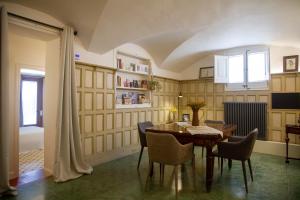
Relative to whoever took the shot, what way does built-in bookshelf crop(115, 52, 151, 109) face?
facing the viewer and to the right of the viewer

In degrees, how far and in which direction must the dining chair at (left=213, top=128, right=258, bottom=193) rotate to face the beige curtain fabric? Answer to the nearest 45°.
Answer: approximately 45° to its left

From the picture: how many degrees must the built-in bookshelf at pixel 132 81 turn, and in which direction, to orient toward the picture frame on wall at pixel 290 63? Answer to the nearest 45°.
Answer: approximately 45° to its left

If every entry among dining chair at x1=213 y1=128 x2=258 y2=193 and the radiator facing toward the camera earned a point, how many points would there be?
1

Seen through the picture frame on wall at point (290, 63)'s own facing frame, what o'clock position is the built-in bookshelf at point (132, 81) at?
The built-in bookshelf is roughly at 2 o'clock from the picture frame on wall.

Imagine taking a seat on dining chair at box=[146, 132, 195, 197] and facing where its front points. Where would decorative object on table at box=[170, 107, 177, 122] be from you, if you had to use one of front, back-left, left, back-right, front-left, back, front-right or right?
front-left

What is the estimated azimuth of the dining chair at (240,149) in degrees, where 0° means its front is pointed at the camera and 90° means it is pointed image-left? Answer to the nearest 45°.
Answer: approximately 135°

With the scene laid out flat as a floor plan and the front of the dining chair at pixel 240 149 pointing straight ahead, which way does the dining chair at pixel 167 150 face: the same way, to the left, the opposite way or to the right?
to the right

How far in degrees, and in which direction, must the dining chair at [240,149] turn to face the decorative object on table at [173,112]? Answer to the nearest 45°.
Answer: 0° — it already faces it

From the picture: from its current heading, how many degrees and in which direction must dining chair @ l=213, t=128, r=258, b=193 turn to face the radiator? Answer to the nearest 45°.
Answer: approximately 45° to its right

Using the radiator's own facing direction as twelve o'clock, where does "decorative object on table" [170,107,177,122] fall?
The decorative object on table is roughly at 3 o'clock from the radiator.

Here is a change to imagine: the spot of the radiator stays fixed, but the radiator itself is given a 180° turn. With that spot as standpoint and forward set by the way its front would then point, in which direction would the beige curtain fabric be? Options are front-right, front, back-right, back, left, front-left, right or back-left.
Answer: back-left

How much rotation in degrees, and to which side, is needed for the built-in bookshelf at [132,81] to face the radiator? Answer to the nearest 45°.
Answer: approximately 45° to its left
